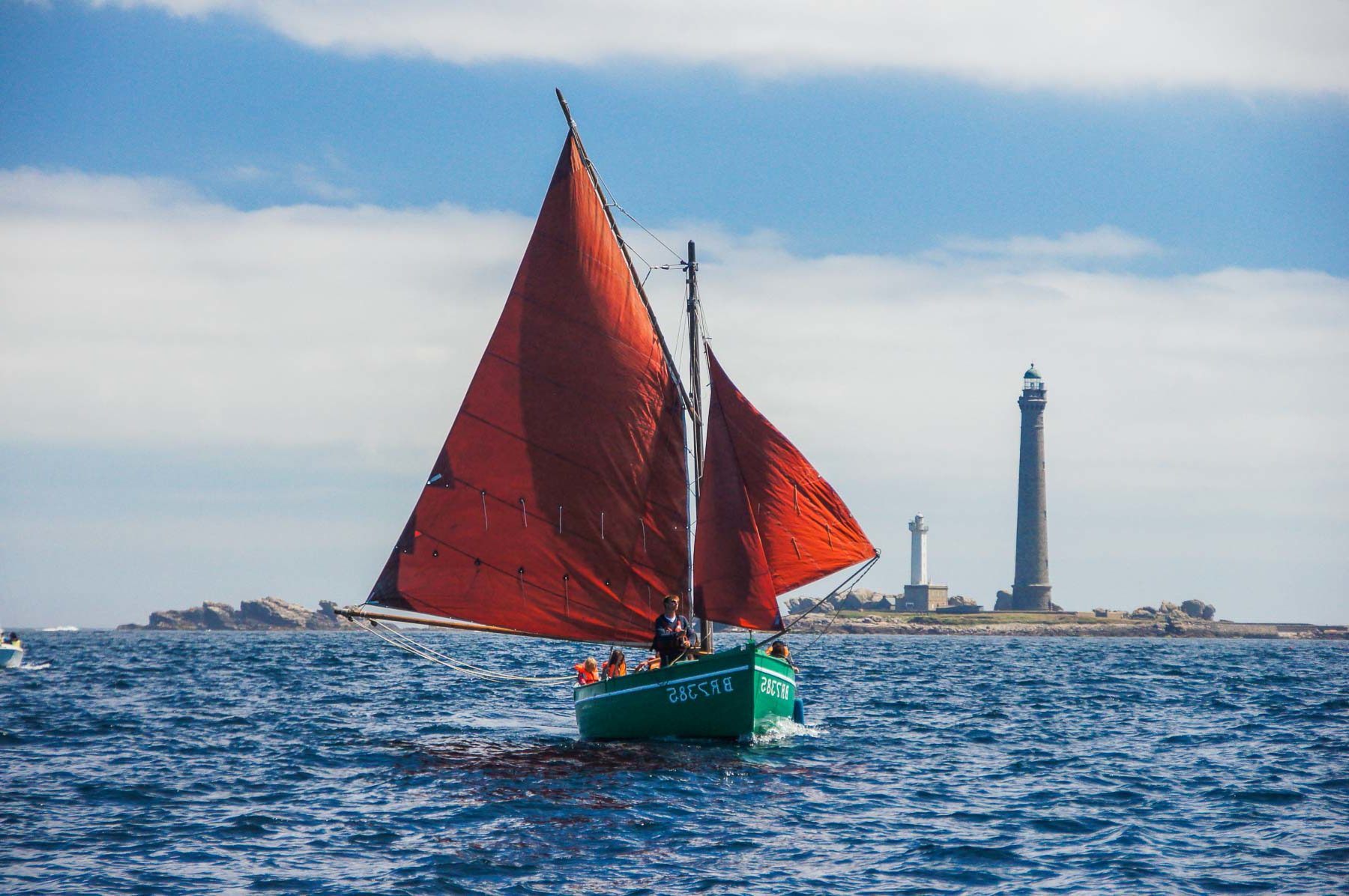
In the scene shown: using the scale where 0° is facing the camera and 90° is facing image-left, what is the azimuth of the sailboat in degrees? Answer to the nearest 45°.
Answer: approximately 315°

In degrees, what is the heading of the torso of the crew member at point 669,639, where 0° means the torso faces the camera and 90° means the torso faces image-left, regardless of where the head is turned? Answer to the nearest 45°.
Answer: approximately 315°

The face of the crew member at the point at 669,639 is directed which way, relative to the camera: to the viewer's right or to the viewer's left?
to the viewer's right

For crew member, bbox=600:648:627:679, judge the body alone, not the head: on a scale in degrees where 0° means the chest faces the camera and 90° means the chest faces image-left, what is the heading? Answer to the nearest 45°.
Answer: approximately 315°
